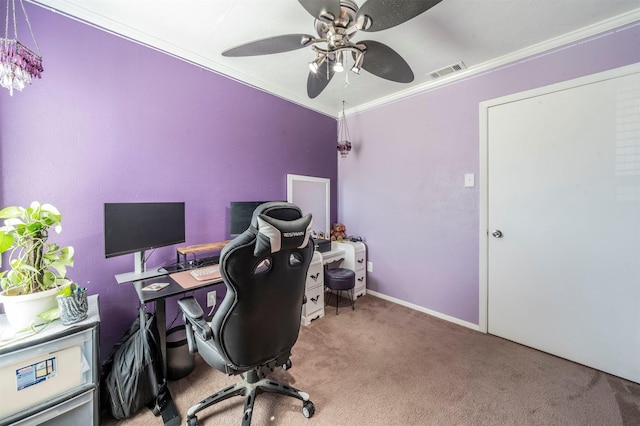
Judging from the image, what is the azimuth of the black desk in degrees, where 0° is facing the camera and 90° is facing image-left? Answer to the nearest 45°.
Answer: approximately 315°

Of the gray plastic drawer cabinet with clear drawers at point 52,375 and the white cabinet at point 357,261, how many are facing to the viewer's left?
0

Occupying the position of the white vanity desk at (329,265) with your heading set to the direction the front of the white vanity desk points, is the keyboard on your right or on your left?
on your right

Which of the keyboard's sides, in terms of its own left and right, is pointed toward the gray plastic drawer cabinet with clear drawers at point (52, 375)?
right

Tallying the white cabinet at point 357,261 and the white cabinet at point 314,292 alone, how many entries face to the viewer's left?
0

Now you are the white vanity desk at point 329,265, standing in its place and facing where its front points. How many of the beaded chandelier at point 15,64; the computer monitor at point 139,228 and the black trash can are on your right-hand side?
3

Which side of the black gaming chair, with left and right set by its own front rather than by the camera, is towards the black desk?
front

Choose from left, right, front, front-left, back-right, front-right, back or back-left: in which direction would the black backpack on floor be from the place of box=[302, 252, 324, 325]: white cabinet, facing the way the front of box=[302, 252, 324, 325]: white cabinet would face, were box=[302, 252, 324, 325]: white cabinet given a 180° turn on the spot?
left

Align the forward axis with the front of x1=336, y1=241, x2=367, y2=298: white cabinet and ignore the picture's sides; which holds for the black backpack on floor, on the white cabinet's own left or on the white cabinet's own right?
on the white cabinet's own right

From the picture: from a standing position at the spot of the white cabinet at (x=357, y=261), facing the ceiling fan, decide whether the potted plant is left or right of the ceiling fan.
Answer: right

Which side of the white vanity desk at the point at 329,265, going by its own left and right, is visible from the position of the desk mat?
right
